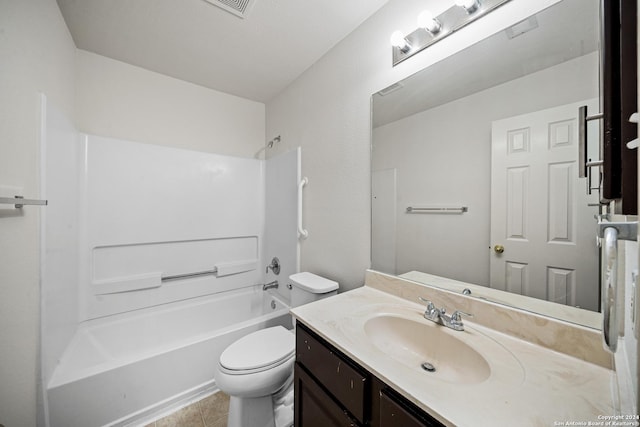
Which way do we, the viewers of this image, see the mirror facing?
facing the viewer and to the left of the viewer

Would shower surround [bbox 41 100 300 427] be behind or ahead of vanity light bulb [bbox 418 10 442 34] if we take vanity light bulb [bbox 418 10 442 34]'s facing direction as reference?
ahead

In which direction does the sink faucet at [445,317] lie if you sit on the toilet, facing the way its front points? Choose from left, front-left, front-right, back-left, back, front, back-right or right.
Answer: left
